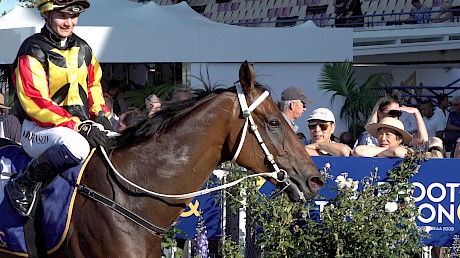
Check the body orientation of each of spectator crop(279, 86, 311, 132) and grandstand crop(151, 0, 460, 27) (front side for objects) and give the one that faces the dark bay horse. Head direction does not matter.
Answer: the grandstand

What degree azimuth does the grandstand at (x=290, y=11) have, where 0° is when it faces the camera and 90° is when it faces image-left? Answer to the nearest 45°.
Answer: approximately 0°

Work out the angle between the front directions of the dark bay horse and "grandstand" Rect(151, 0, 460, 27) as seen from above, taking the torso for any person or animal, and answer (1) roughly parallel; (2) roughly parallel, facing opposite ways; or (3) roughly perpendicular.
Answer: roughly perpendicular

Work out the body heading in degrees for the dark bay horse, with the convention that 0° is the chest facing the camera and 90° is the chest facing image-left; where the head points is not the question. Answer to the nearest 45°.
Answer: approximately 270°

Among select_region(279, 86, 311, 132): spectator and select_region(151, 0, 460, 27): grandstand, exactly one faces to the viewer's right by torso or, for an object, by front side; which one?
the spectator

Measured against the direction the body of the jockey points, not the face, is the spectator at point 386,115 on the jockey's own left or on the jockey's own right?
on the jockey's own left

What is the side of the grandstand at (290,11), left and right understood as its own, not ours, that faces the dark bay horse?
front
